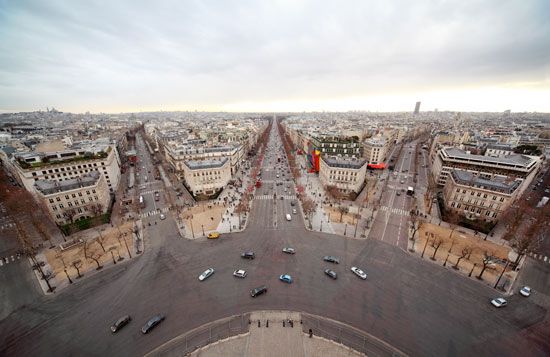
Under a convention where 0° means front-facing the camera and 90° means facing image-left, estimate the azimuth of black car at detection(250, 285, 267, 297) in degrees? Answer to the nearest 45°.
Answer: approximately 45°

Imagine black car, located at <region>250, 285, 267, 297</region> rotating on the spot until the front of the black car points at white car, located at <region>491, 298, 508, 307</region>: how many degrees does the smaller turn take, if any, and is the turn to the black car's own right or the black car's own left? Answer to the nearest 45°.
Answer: approximately 135° to the black car's own left

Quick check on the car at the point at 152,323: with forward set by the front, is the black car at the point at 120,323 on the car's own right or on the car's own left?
on the car's own right

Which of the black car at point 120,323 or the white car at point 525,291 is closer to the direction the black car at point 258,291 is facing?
the black car
